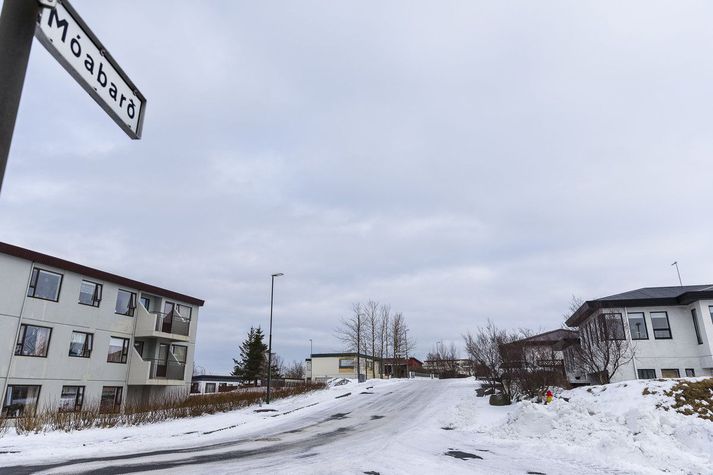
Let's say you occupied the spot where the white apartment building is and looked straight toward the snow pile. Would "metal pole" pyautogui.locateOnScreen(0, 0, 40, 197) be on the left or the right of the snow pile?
right

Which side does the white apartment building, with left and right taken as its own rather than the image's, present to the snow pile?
front

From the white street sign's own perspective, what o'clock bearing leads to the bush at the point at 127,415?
The bush is roughly at 8 o'clock from the white street sign.

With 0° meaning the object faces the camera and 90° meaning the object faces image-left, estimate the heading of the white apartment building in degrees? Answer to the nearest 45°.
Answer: approximately 315°

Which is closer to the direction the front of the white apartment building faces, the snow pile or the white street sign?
the snow pile

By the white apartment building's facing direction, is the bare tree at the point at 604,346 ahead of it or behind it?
ahead

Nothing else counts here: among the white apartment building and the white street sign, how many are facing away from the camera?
0

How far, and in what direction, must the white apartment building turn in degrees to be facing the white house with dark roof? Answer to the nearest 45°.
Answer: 0° — it already faces it

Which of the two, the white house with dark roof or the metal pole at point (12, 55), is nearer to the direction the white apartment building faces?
the white house with dark roof
